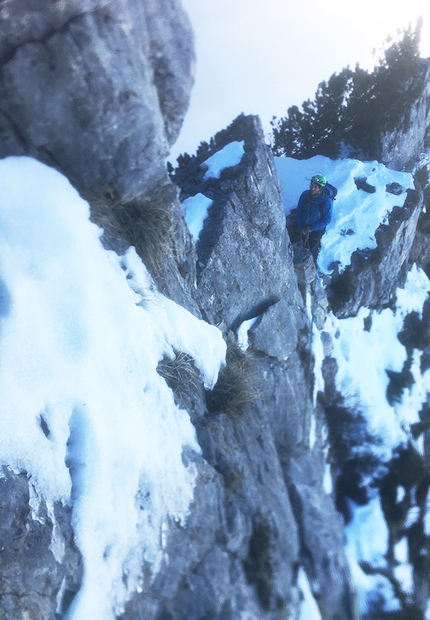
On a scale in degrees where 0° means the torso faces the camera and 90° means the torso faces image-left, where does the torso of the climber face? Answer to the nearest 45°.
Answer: approximately 45°

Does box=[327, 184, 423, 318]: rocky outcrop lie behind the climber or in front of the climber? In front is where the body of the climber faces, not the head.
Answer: behind

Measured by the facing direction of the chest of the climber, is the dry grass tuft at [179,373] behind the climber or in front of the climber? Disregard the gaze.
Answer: in front
